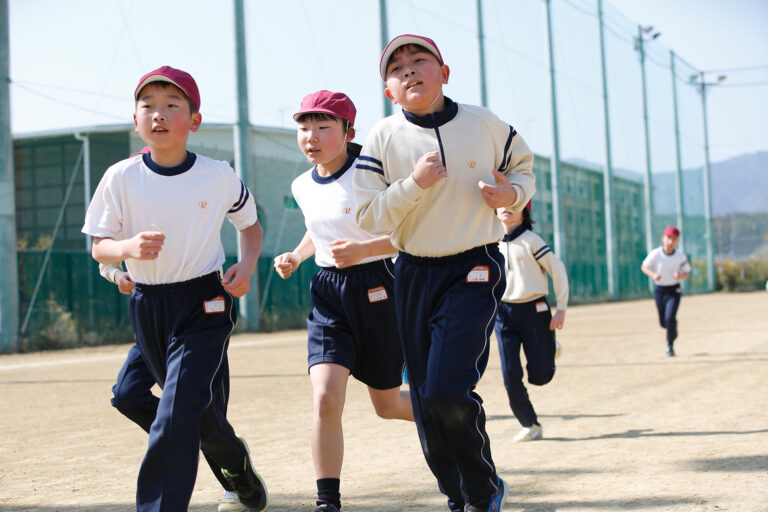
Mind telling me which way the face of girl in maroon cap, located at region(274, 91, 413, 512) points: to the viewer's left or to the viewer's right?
to the viewer's left

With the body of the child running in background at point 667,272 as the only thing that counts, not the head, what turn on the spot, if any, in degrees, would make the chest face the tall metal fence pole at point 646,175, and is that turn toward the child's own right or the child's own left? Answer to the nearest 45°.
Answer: approximately 180°

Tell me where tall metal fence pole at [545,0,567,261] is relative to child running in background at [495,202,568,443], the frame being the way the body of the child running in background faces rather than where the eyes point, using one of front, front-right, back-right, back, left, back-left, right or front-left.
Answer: back-right

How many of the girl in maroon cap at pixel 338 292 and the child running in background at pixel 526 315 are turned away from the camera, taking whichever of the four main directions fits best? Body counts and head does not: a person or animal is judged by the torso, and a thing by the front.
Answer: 0

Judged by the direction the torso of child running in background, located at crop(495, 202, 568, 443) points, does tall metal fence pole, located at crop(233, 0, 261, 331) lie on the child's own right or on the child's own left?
on the child's own right

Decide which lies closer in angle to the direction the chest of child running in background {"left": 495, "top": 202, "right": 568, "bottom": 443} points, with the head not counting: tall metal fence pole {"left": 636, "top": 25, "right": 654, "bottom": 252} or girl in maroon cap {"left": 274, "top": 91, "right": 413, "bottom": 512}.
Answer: the girl in maroon cap

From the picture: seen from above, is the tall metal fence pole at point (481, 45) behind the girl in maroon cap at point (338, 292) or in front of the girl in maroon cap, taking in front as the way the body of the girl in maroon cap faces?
behind

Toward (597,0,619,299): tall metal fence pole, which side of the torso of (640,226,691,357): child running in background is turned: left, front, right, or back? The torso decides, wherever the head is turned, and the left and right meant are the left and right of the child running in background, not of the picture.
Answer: back

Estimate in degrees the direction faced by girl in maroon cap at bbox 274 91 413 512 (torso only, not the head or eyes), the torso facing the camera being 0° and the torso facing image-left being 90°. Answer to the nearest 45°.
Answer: approximately 45°

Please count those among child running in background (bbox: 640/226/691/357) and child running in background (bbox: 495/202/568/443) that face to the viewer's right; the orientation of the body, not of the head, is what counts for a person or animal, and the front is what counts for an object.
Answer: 0
